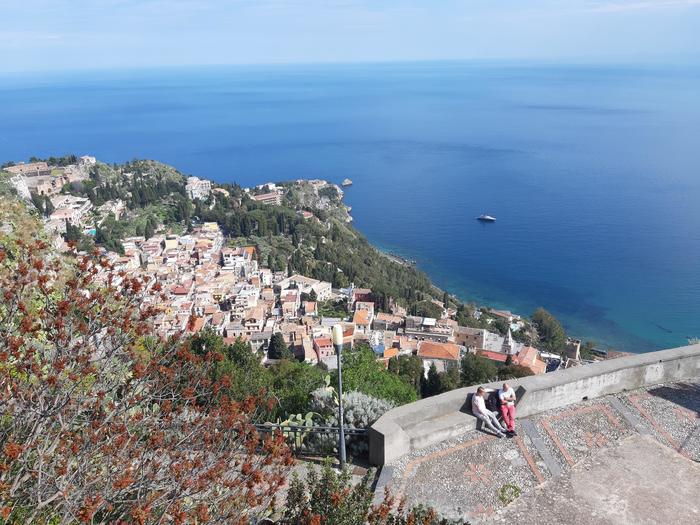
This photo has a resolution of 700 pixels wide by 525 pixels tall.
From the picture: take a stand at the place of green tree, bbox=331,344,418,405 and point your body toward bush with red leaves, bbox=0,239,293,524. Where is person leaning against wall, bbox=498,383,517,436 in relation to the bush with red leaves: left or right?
left

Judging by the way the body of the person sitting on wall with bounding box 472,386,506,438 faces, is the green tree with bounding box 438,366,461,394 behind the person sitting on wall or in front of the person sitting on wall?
behind

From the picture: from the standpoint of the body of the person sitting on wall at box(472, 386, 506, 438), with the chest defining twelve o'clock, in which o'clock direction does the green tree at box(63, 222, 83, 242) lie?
The green tree is roughly at 6 o'clock from the person sitting on wall.

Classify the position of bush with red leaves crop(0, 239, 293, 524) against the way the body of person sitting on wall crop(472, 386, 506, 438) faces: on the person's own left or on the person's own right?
on the person's own right

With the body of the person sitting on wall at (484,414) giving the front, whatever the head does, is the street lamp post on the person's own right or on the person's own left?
on the person's own right

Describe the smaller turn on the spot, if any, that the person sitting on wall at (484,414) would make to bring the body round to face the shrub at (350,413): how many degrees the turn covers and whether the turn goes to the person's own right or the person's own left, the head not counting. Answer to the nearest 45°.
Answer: approximately 135° to the person's own right

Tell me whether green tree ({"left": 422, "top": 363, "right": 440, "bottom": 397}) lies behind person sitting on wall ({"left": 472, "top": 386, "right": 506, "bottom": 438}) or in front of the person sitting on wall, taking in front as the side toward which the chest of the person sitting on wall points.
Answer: behind

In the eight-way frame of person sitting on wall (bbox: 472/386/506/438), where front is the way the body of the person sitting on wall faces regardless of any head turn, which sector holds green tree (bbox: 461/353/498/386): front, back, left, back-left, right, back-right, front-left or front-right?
back-left

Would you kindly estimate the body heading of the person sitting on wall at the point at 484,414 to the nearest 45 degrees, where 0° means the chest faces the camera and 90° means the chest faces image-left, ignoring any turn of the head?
approximately 315°

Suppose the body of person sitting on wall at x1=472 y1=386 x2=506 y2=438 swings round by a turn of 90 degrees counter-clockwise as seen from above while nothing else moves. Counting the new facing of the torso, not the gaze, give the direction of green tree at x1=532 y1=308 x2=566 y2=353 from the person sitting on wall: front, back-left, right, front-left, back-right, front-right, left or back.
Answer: front-left
